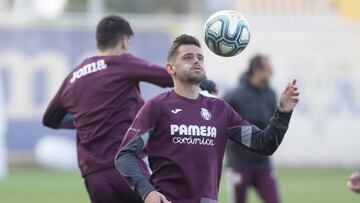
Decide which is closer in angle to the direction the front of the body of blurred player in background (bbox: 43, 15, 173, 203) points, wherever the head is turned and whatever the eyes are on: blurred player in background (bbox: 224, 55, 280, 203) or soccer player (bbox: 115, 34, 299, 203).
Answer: the blurred player in background

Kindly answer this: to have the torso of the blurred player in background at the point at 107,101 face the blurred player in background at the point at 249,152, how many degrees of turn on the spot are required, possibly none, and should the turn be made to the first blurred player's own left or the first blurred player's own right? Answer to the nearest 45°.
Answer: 0° — they already face them

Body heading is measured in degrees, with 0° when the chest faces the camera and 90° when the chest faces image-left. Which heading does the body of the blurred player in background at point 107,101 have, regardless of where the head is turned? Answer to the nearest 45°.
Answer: approximately 225°

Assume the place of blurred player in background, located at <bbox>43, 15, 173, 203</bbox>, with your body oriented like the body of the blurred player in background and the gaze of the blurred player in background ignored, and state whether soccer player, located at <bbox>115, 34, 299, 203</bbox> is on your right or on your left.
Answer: on your right

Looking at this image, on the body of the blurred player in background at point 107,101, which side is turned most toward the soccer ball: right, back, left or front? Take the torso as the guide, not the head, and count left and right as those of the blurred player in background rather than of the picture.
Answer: right

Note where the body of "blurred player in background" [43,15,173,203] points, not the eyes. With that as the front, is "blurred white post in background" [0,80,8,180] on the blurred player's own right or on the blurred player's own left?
on the blurred player's own left
